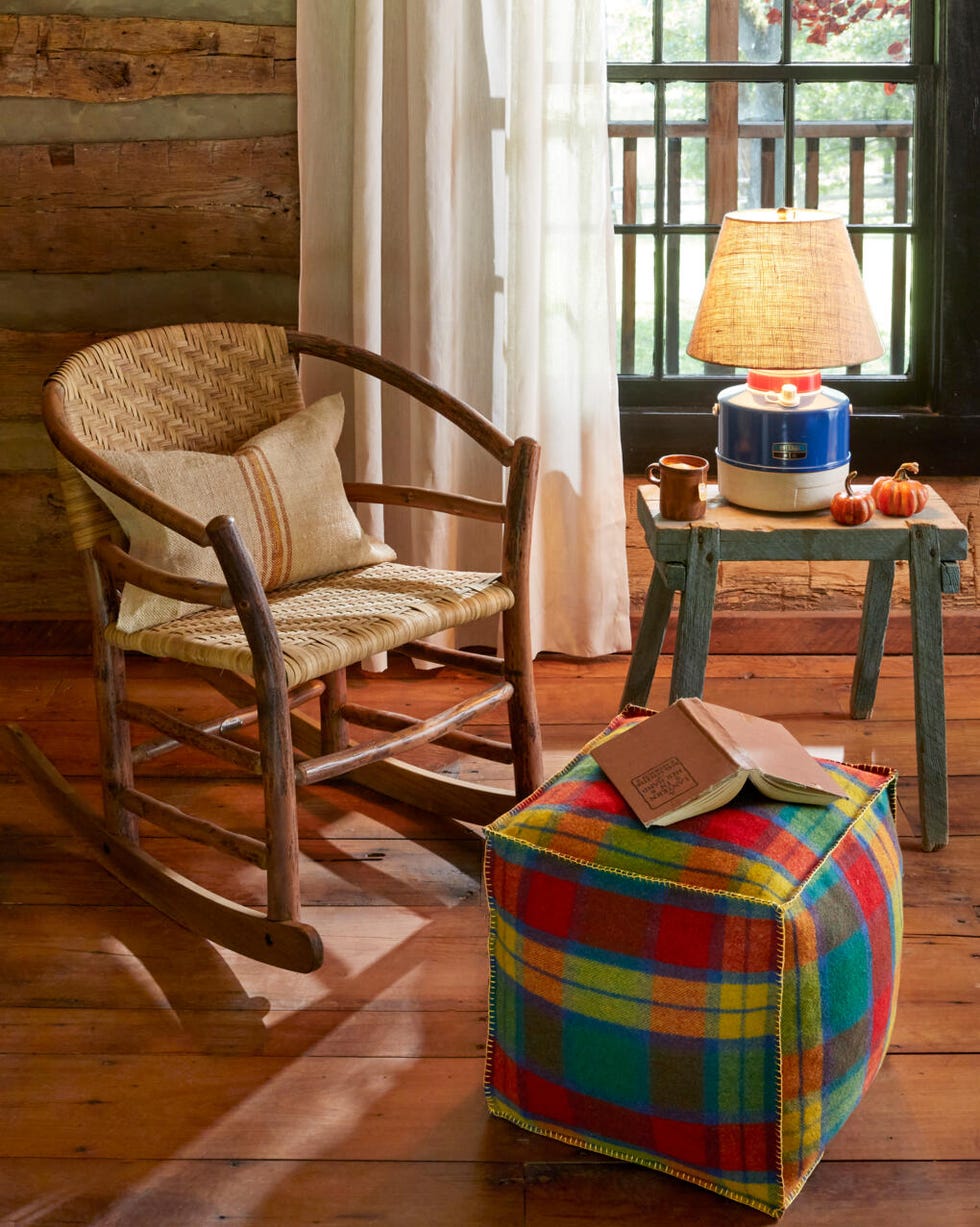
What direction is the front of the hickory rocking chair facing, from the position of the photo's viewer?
facing the viewer and to the right of the viewer

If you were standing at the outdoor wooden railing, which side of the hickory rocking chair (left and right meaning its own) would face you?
left

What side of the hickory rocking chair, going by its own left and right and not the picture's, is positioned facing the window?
left

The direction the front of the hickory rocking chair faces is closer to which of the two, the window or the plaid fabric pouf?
the plaid fabric pouf

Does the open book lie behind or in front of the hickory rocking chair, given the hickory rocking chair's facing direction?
in front
